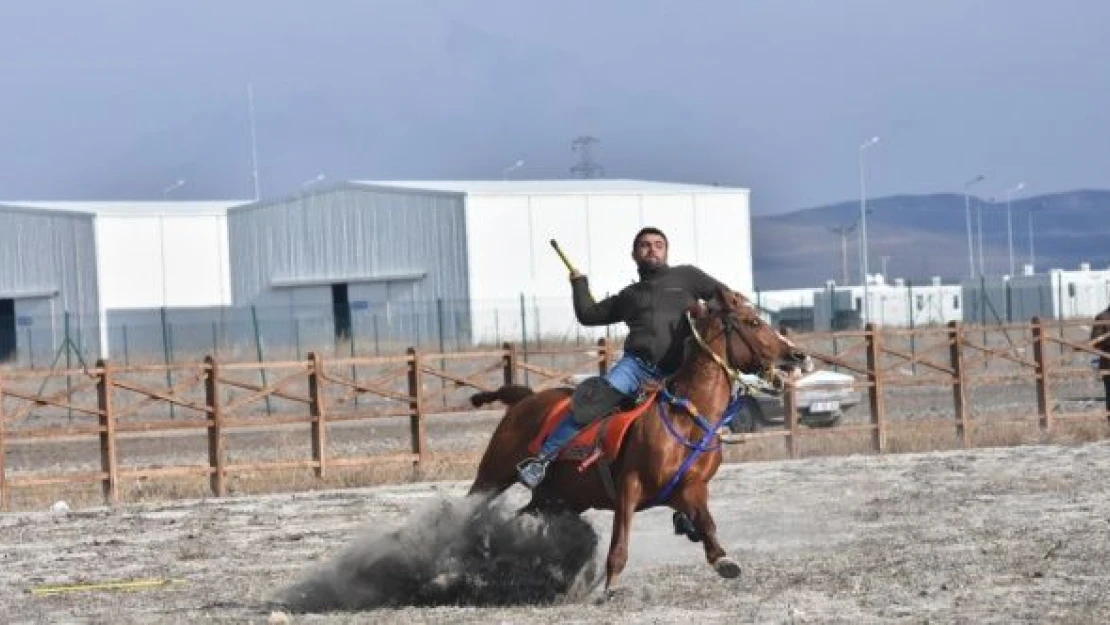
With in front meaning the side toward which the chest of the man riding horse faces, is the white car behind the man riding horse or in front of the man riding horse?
behind

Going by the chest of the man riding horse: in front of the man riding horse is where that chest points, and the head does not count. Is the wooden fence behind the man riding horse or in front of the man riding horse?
behind

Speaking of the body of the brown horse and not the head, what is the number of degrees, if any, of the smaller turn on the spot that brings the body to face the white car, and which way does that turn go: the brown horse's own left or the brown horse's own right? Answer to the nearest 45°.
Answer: approximately 135° to the brown horse's own left
